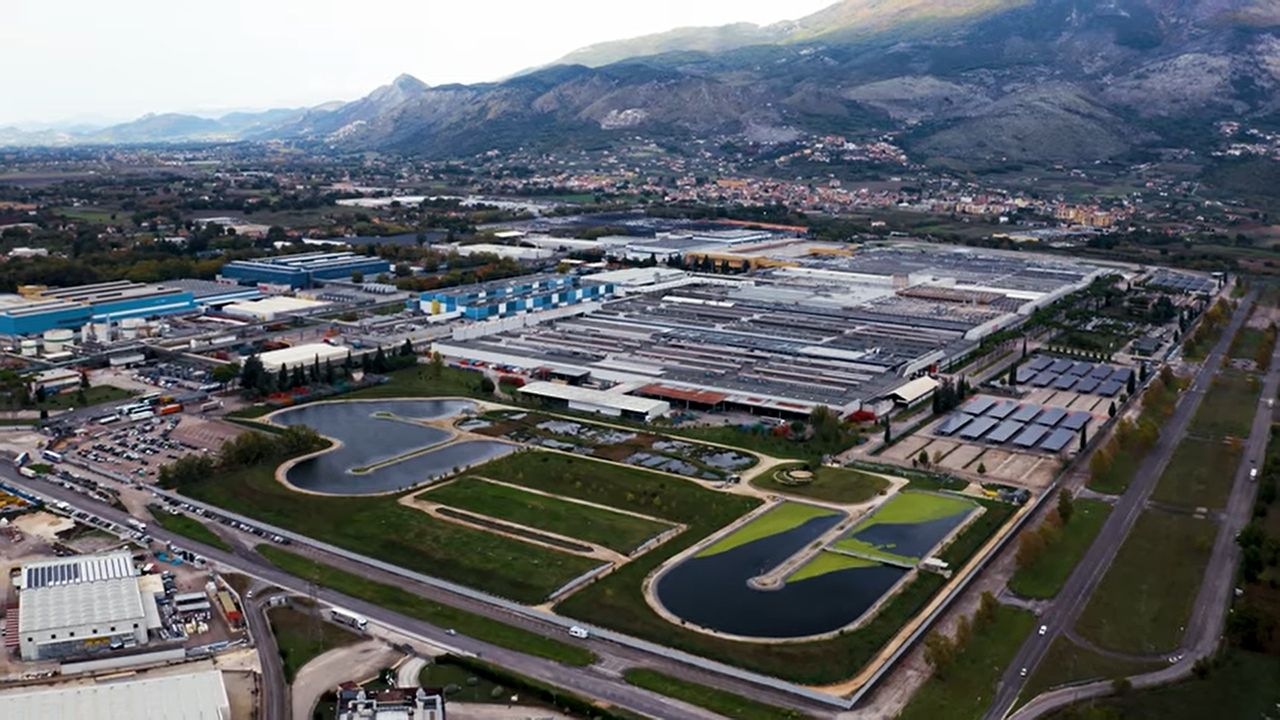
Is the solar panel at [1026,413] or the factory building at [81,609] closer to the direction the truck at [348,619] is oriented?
the solar panel

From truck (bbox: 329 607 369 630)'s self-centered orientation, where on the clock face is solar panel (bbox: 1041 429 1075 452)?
The solar panel is roughly at 10 o'clock from the truck.

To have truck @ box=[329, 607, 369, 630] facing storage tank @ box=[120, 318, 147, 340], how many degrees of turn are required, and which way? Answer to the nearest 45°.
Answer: approximately 135° to its left

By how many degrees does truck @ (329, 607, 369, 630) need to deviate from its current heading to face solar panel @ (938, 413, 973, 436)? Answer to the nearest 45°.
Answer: approximately 90° to its left

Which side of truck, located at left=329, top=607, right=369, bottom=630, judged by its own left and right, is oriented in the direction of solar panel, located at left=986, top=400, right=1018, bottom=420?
left

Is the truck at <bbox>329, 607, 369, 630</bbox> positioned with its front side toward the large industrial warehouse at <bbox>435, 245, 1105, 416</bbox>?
no

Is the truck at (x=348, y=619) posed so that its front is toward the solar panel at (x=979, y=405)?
no

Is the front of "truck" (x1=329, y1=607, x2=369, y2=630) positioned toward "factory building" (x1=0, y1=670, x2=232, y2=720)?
no

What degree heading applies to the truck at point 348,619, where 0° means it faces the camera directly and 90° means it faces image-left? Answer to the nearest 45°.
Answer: approximately 315°

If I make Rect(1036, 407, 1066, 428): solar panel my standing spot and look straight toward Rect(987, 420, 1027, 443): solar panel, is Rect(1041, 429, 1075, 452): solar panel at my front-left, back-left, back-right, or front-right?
front-left
